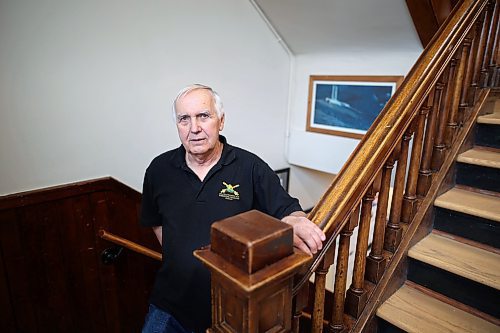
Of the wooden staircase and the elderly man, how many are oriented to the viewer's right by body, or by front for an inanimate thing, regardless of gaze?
0

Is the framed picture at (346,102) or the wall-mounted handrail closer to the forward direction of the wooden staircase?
the wall-mounted handrail

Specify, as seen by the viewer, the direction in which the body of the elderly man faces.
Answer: toward the camera

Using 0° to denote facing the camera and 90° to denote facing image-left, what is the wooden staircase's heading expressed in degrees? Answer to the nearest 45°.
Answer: approximately 45°

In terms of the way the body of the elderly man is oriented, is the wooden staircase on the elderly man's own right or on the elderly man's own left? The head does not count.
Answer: on the elderly man's own left

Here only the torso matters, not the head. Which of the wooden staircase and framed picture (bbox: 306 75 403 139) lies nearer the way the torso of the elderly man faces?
the wooden staircase

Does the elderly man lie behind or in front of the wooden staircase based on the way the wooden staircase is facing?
in front

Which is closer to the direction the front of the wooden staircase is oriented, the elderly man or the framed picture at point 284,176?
the elderly man

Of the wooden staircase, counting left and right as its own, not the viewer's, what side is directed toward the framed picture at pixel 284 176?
right

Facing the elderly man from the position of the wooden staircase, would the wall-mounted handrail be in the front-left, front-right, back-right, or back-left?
front-right

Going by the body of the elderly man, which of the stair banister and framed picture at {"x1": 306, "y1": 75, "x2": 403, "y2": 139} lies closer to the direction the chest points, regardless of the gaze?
the stair banister
